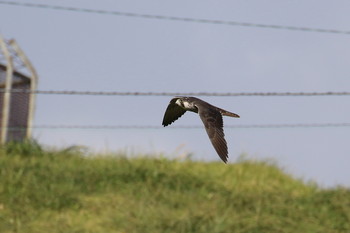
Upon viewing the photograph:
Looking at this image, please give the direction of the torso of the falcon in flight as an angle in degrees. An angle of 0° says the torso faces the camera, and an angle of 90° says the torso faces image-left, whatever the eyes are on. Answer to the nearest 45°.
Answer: approximately 45°
